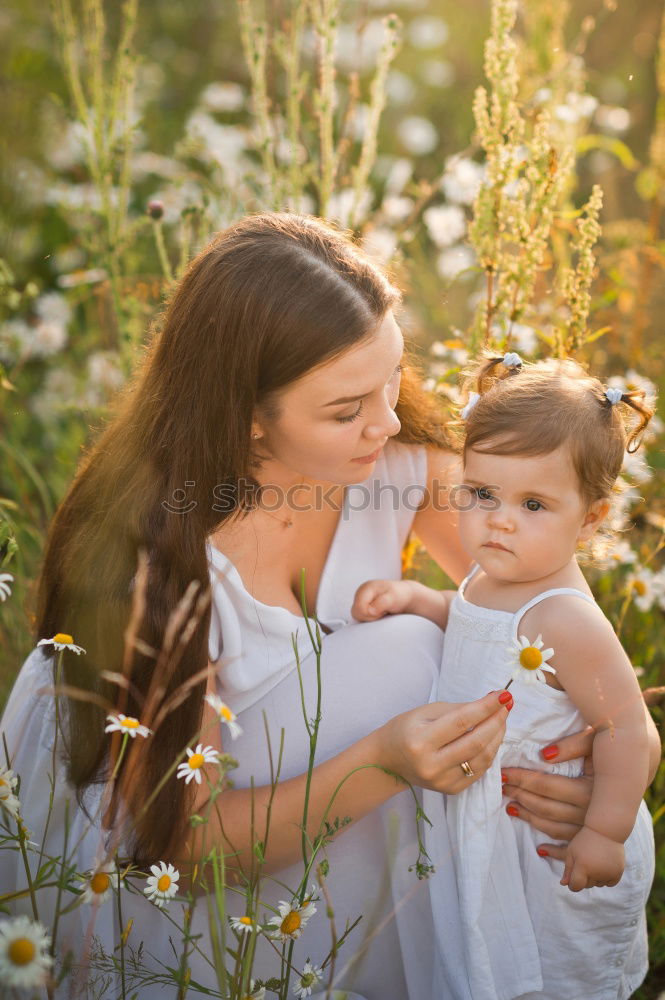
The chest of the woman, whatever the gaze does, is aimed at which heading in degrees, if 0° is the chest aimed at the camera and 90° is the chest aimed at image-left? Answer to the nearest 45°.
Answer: approximately 315°

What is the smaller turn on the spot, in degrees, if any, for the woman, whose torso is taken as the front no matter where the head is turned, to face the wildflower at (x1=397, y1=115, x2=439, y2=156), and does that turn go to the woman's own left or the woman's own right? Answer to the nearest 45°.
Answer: approximately 135° to the woman's own left

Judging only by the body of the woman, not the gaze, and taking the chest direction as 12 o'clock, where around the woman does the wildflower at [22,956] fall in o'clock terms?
The wildflower is roughly at 2 o'clock from the woman.

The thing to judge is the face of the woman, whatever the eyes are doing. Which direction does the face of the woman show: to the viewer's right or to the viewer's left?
to the viewer's right
